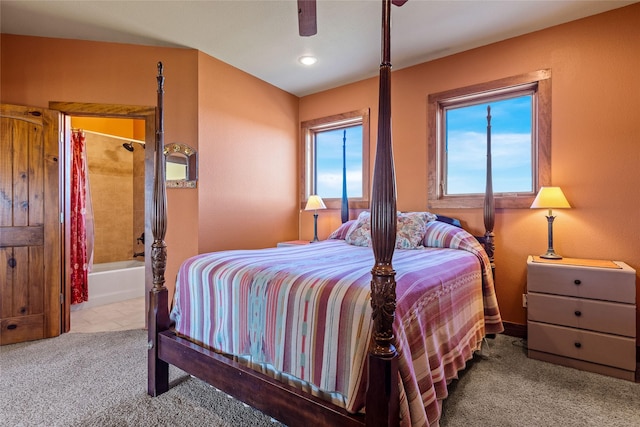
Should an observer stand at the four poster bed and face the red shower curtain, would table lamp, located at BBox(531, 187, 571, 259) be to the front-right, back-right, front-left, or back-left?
back-right

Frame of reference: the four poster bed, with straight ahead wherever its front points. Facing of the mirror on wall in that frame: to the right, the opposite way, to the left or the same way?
to the left

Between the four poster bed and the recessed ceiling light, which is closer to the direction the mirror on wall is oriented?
the four poster bed

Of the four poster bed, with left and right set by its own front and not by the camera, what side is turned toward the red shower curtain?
right

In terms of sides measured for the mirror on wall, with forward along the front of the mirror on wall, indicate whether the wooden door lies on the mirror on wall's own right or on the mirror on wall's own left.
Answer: on the mirror on wall's own right

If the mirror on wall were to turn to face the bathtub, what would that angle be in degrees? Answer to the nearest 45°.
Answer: approximately 135° to its right

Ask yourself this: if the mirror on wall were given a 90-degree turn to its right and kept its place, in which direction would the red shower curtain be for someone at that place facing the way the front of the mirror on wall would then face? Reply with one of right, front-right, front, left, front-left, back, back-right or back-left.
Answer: front-right

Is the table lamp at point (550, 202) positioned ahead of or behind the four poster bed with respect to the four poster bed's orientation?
behind
